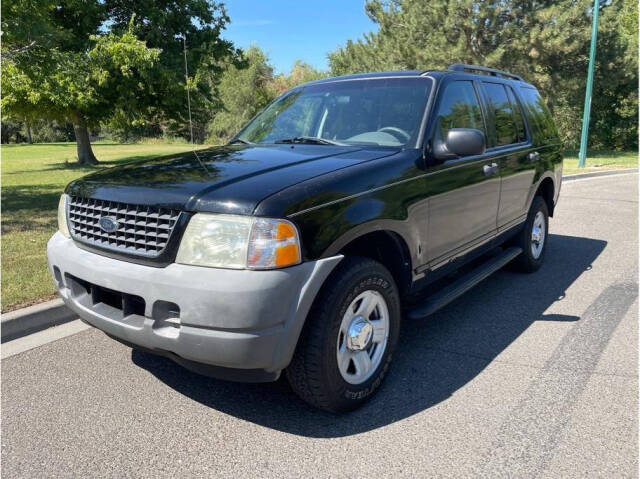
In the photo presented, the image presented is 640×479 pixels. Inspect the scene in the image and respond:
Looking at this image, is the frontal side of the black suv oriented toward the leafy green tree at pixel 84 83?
no

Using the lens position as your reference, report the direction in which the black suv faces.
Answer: facing the viewer and to the left of the viewer

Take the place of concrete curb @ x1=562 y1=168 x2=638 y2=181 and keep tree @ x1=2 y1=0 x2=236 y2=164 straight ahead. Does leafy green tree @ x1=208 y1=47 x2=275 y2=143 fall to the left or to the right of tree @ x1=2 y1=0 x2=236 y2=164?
right

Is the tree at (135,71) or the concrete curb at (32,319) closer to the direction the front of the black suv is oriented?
the concrete curb

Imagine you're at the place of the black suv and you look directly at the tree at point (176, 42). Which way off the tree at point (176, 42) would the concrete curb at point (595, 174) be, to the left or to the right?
right

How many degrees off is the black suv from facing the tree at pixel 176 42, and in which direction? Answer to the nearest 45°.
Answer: approximately 135° to its right

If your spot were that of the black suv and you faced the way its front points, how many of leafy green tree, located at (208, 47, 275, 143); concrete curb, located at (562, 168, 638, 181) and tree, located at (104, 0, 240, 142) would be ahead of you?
0

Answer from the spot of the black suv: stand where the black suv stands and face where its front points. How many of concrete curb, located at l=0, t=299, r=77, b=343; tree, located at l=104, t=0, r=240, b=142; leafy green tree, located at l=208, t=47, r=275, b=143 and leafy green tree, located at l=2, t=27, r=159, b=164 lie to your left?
0

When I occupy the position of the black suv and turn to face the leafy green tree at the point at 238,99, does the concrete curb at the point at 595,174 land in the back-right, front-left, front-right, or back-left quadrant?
front-right

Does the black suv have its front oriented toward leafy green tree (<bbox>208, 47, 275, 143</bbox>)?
no

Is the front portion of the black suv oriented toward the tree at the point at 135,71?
no

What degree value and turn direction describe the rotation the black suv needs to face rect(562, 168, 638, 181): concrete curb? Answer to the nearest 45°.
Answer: approximately 180°
